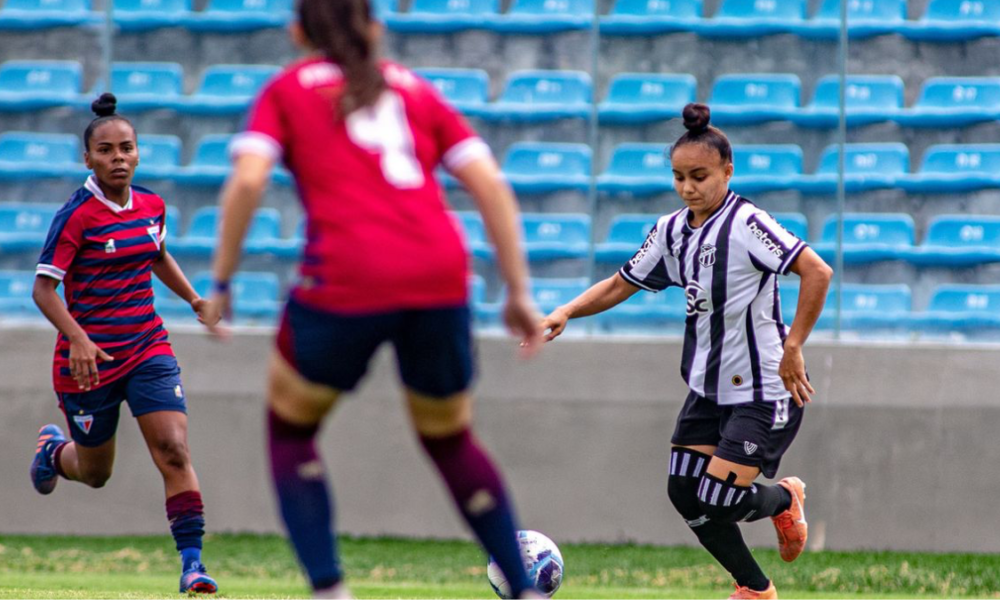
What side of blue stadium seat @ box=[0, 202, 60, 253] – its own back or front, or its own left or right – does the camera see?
front

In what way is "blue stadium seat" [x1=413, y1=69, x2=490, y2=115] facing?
toward the camera

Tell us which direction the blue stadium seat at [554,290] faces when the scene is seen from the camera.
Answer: facing the viewer

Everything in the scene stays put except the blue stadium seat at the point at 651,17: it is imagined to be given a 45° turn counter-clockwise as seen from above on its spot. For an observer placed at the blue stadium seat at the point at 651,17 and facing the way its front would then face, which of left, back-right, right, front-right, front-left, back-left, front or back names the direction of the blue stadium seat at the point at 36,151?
back-right

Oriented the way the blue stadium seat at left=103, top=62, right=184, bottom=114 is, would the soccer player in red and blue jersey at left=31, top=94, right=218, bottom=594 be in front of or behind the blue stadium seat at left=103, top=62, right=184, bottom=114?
in front

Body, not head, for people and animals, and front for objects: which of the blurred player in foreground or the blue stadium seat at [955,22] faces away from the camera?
the blurred player in foreground

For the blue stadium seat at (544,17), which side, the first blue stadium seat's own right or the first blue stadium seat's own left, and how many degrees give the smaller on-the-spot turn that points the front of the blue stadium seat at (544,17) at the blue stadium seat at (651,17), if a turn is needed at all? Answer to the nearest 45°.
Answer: approximately 90° to the first blue stadium seat's own left

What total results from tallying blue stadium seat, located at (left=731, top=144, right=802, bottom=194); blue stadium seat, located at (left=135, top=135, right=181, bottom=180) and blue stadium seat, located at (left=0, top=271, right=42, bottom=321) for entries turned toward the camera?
3

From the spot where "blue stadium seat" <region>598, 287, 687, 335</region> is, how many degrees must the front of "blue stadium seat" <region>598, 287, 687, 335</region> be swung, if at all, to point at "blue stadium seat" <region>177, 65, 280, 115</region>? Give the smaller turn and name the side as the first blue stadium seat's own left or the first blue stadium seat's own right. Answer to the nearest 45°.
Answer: approximately 90° to the first blue stadium seat's own right

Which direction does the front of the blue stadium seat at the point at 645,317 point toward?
toward the camera

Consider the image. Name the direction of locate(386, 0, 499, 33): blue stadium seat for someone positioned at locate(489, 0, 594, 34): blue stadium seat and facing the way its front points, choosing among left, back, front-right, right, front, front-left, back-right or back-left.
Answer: right

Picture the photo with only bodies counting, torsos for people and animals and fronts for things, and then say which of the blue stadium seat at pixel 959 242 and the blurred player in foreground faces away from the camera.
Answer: the blurred player in foreground

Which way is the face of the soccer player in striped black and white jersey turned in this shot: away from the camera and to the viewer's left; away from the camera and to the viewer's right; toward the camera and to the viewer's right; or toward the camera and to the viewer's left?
toward the camera and to the viewer's left

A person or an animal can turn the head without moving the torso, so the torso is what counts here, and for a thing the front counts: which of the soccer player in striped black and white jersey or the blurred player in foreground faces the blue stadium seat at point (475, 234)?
the blurred player in foreground

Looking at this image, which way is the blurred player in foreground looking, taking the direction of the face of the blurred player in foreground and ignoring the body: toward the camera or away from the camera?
away from the camera

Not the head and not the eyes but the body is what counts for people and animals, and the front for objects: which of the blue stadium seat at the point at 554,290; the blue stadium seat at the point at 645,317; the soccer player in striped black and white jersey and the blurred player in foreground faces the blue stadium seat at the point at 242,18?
the blurred player in foreground

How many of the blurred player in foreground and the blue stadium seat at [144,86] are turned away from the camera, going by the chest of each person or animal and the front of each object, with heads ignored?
1
